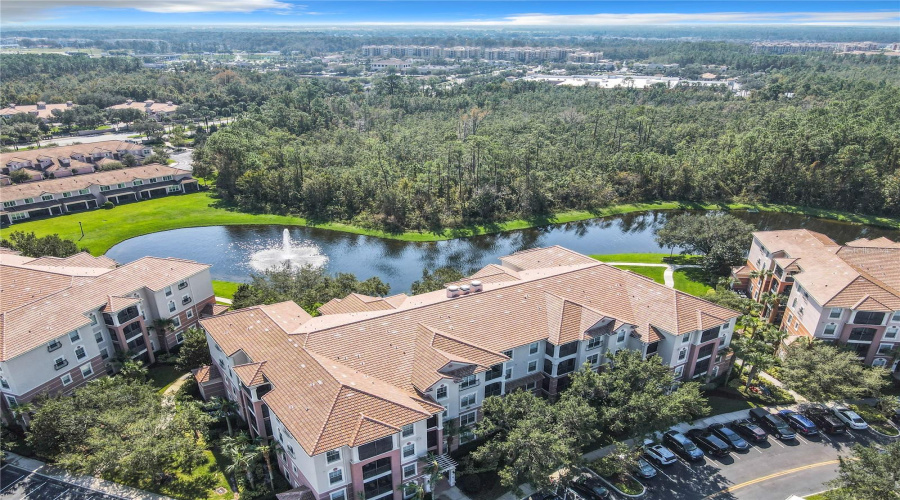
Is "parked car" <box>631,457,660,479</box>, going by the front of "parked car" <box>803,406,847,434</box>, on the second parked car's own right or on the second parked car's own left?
on the second parked car's own left

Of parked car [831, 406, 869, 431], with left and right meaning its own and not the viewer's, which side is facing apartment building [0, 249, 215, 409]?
left

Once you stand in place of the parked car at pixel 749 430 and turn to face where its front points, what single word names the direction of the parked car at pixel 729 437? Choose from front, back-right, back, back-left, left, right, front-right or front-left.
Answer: left

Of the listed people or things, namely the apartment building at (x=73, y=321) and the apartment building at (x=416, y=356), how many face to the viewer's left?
0

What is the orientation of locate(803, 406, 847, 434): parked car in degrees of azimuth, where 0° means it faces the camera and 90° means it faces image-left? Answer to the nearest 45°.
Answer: approximately 135°

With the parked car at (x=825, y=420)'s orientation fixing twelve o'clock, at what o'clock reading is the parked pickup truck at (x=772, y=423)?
the parked pickup truck at (x=772, y=423) is roughly at 9 o'clock from the parked car at (x=825, y=420).

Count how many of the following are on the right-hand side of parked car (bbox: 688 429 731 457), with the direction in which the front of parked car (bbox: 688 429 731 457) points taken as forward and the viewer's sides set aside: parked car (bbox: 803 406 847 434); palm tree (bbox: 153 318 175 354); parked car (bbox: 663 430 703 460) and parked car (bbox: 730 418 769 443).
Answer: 2

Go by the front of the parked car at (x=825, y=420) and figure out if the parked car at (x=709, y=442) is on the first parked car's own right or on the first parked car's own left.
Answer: on the first parked car's own left

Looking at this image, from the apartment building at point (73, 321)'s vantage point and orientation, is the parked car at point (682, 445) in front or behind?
in front

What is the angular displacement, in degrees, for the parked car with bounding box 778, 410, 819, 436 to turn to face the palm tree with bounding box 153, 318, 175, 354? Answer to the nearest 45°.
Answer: approximately 90° to its left

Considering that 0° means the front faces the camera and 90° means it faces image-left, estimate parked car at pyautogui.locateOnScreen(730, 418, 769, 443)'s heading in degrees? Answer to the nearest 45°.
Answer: approximately 135°

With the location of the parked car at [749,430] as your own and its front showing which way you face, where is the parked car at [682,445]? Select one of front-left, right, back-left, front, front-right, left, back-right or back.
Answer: left

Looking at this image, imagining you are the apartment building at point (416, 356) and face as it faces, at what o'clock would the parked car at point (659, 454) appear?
The parked car is roughly at 11 o'clock from the apartment building.

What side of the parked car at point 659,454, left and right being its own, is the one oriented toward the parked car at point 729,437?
right

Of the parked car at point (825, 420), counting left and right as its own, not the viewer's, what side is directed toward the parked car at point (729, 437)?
left

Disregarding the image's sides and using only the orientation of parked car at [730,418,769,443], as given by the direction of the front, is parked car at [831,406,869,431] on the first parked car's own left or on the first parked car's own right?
on the first parked car's own right
